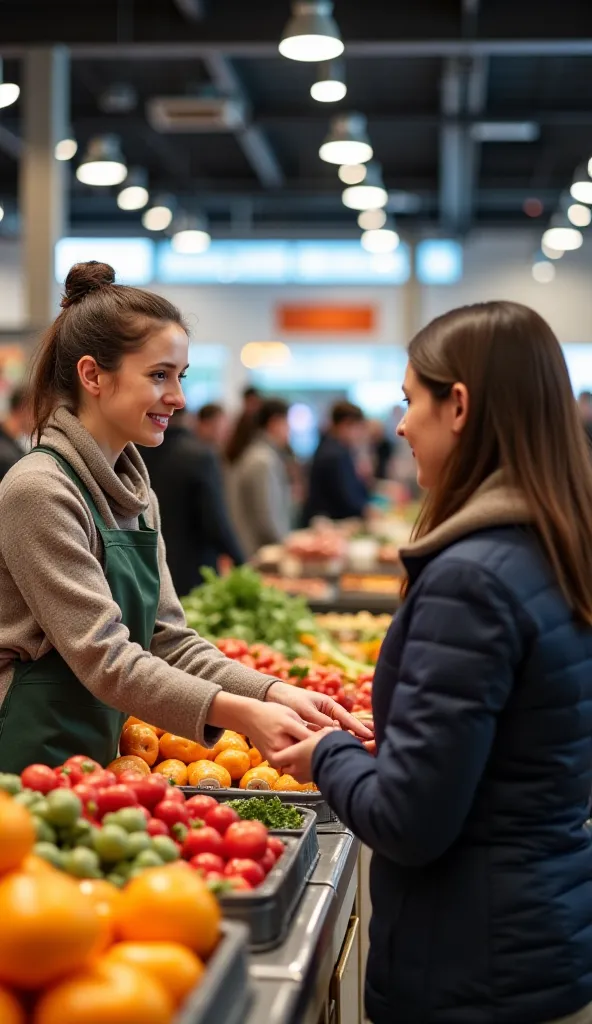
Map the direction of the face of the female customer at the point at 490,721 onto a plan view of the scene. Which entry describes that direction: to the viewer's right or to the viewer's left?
to the viewer's left

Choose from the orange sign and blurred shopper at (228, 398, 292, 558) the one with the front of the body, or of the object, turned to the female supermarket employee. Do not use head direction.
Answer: the orange sign

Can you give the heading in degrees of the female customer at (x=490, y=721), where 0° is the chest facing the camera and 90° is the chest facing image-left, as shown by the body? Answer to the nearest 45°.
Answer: approximately 135°

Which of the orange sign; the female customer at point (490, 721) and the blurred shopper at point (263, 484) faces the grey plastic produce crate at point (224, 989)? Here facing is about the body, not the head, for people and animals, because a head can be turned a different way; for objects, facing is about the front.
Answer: the orange sign
